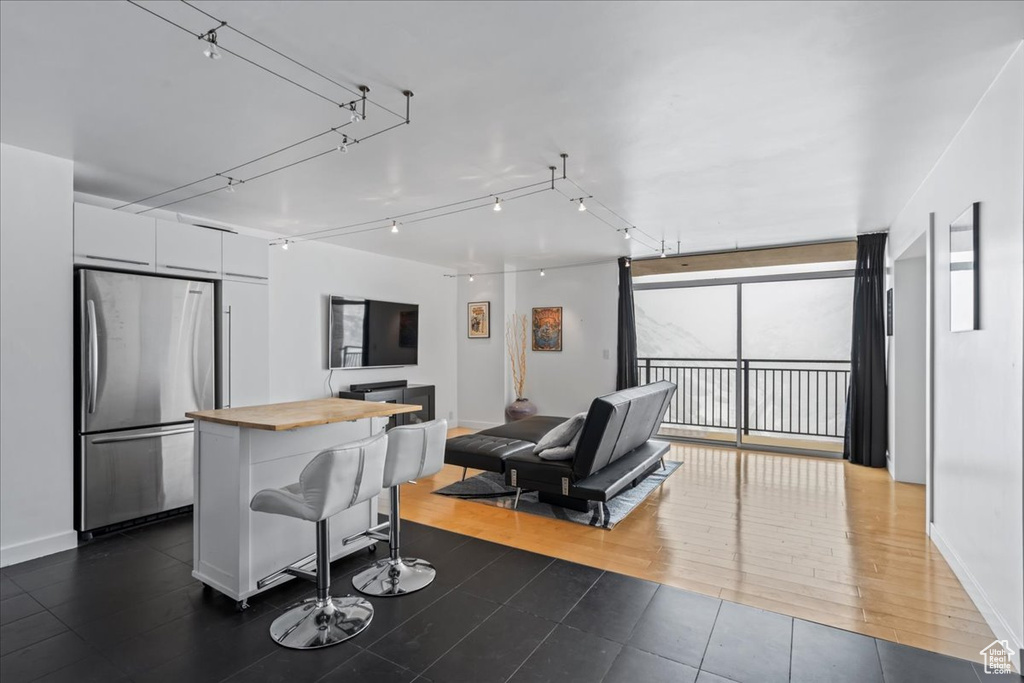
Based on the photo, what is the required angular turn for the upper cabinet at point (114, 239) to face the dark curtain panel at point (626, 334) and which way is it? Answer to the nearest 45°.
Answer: approximately 45° to its left

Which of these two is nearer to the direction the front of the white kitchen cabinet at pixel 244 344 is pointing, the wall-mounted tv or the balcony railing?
the balcony railing

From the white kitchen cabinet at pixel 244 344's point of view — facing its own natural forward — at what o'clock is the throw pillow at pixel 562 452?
The throw pillow is roughly at 12 o'clock from the white kitchen cabinet.

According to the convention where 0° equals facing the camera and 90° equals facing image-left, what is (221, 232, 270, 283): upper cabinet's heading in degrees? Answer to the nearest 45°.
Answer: approximately 315°

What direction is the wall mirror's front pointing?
to the viewer's left

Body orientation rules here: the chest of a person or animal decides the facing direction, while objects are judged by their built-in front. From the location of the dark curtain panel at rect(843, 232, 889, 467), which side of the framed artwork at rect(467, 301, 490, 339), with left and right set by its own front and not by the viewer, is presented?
left

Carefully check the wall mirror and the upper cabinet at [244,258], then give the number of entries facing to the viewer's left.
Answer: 1

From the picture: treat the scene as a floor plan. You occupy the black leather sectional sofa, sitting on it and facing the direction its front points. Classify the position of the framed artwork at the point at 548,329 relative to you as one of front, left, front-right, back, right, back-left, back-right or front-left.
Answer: front-right

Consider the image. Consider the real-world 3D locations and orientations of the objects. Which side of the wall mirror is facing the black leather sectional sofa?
front

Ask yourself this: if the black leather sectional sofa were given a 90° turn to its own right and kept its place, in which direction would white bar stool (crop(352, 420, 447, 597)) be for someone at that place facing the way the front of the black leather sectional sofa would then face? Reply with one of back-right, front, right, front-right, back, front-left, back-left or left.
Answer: back

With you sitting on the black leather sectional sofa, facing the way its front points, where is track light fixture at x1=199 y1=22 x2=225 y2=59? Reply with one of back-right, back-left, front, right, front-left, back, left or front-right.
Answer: left

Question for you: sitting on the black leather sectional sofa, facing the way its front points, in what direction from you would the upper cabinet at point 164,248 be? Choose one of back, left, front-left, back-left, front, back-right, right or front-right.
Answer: front-left

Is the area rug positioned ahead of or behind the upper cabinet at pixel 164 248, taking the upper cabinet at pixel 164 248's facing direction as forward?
ahead
